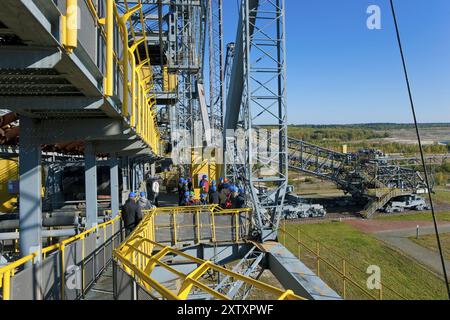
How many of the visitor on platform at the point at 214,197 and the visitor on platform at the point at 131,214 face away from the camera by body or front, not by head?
2

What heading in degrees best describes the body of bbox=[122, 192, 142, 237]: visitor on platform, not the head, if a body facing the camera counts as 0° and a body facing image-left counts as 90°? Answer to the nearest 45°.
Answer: approximately 180°

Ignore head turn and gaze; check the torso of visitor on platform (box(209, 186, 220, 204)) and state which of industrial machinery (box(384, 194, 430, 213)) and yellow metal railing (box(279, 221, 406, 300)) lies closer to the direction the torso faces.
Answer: the industrial machinery

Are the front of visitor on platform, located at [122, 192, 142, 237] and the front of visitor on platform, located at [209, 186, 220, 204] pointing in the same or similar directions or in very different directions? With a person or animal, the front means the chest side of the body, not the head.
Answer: same or similar directions

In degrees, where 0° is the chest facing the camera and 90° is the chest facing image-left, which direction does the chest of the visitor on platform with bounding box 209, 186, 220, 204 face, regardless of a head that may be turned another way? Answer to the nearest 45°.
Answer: approximately 180°

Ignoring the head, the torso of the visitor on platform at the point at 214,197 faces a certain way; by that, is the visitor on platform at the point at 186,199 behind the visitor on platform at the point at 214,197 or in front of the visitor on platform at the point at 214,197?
in front

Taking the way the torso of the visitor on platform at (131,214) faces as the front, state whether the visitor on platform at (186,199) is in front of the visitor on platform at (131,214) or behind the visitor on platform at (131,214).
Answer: in front

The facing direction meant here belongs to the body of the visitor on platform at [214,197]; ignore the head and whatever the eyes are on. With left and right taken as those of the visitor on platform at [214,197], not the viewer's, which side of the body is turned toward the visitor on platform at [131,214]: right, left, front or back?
back
